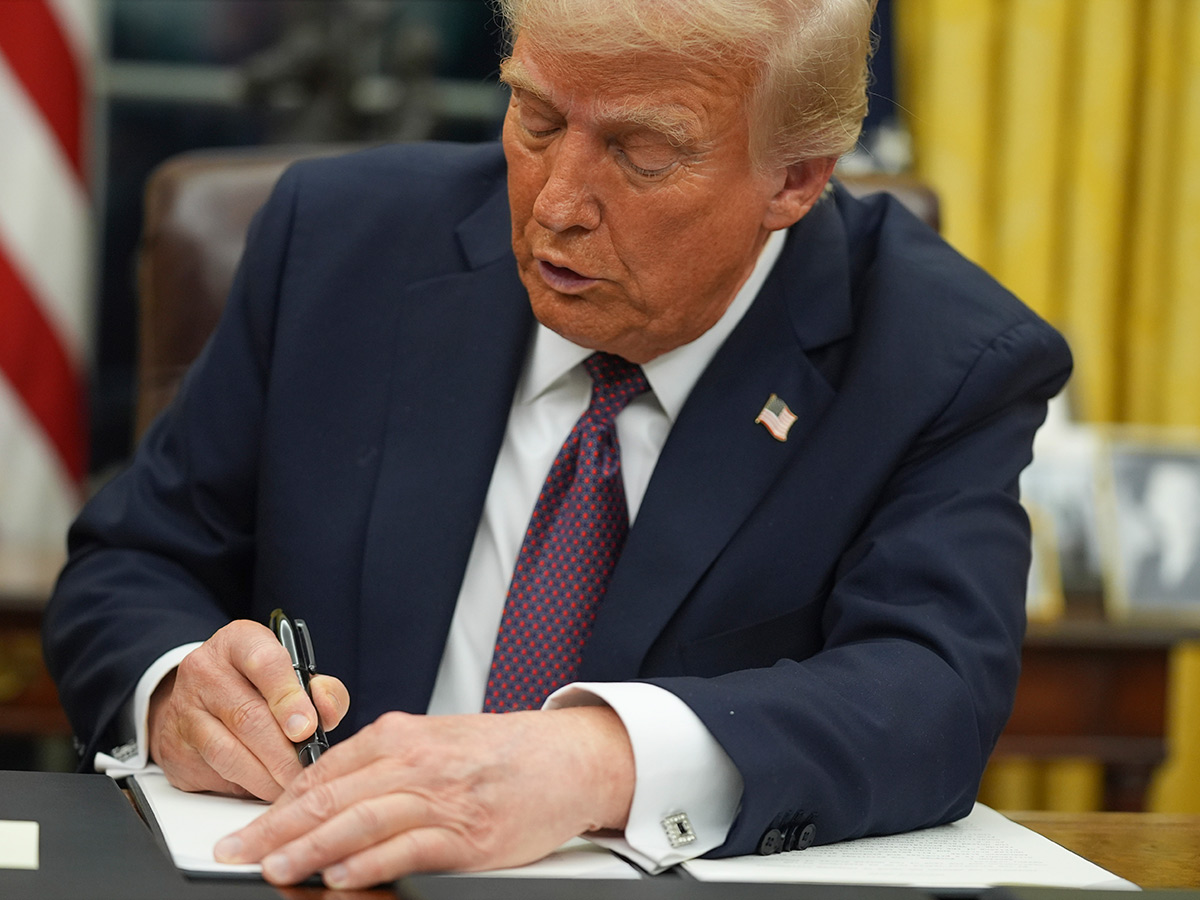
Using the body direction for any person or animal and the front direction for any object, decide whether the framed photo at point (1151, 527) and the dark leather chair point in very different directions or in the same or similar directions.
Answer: same or similar directions

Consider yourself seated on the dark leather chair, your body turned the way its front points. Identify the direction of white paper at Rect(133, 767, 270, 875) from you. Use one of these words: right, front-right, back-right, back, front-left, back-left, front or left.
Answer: front

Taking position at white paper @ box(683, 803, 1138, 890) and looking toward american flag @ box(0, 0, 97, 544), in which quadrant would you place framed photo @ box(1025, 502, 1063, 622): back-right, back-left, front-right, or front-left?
front-right

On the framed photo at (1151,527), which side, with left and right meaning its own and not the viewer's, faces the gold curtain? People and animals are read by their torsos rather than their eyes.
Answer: back

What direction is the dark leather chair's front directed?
toward the camera

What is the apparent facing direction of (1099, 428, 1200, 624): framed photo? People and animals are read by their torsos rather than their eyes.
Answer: toward the camera

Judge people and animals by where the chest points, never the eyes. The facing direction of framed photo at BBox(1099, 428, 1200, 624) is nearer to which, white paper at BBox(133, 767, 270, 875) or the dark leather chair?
the white paper

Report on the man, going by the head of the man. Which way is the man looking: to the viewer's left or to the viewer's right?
to the viewer's left

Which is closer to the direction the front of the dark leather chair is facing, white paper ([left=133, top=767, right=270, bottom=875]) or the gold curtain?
the white paper

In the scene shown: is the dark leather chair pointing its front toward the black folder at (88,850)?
yes

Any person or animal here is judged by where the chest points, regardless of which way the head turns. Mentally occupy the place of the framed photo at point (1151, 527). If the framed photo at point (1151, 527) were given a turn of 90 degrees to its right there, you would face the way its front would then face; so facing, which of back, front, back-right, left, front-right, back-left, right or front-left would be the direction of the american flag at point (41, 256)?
front

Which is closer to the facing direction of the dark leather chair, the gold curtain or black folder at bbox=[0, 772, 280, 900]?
the black folder

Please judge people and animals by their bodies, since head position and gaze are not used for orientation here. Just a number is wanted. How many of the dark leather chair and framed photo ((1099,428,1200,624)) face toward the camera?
2

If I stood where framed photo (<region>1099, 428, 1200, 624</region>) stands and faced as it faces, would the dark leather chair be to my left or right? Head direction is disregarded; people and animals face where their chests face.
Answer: on my right

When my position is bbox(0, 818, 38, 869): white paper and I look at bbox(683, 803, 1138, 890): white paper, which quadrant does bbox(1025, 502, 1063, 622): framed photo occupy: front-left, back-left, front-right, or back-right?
front-left
